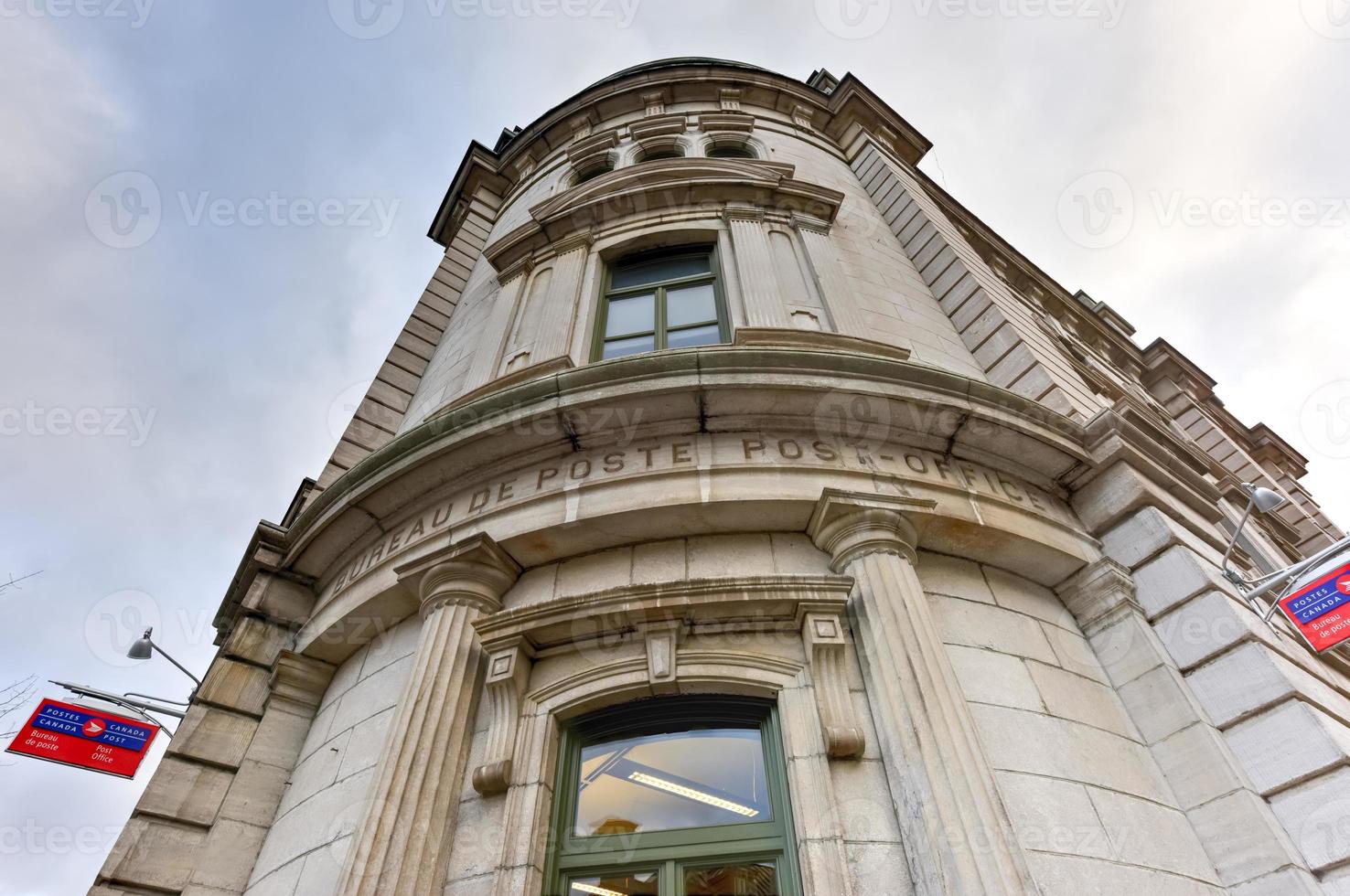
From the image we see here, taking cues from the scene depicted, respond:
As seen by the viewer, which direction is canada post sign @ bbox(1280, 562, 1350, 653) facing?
toward the camera

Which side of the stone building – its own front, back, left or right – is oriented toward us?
front

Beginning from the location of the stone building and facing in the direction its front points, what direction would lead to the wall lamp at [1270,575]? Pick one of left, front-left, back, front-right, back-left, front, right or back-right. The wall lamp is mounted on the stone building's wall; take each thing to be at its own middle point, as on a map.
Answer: left

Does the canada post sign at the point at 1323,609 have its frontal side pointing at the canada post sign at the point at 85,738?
no
